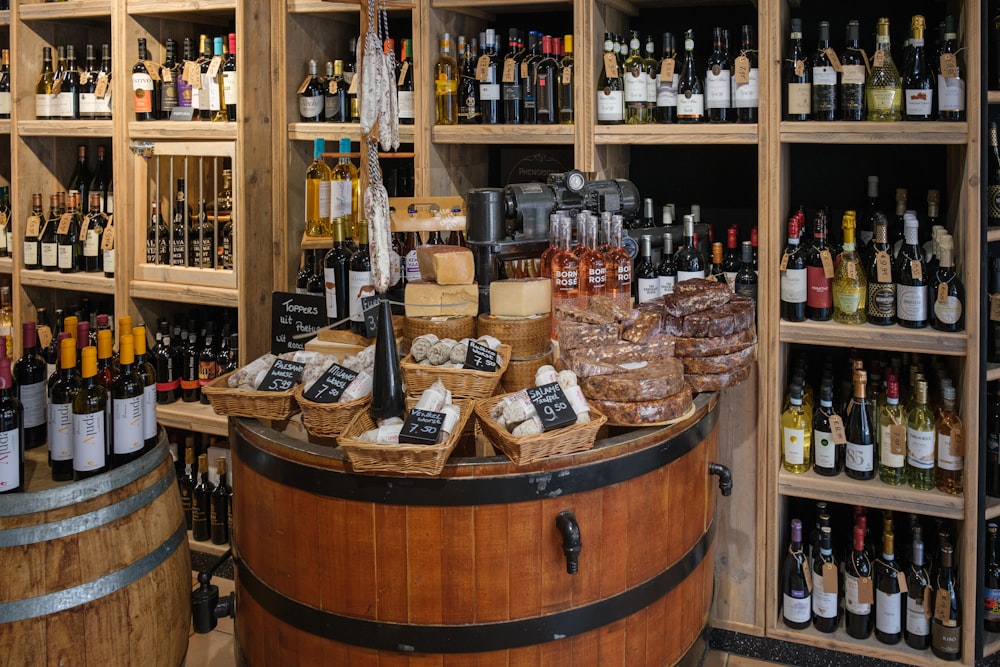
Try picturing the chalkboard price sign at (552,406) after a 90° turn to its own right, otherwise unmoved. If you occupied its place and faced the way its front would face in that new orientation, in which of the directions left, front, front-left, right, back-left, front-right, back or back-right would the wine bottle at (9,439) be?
front

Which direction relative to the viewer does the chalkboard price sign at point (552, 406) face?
toward the camera

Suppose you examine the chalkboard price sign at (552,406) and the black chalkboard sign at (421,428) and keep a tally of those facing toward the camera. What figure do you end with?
2

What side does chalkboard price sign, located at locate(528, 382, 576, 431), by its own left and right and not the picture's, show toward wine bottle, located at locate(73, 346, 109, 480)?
right

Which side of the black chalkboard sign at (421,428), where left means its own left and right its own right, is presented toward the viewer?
front
